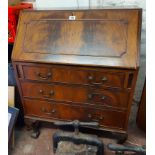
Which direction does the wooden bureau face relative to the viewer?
toward the camera
